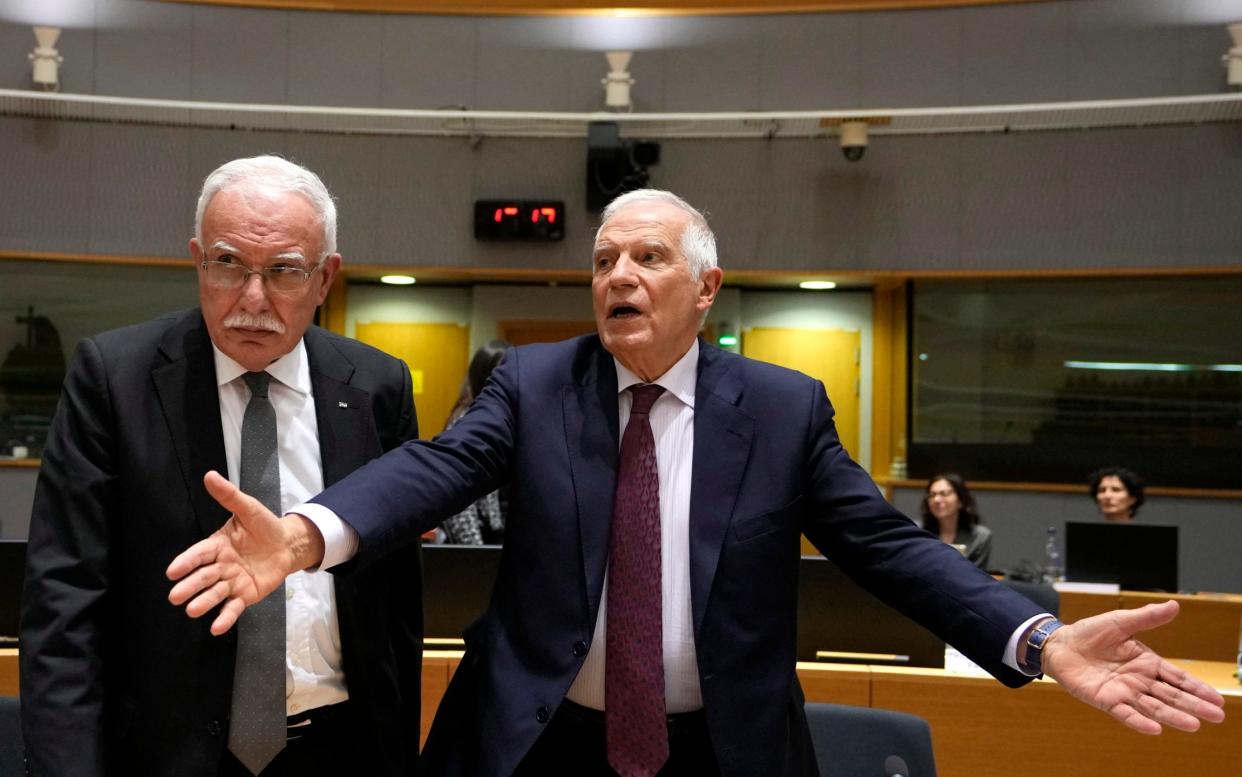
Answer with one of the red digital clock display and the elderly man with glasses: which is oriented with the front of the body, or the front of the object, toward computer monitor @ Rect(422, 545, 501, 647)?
the red digital clock display

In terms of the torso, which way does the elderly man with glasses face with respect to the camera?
toward the camera

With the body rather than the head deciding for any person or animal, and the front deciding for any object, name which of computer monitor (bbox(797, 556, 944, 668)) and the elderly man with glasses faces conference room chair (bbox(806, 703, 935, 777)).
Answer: the computer monitor

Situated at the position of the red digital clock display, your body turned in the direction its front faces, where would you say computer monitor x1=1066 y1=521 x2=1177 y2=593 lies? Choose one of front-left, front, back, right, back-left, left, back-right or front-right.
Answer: front-left

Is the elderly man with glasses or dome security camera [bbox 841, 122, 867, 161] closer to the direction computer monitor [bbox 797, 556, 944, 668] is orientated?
the elderly man with glasses

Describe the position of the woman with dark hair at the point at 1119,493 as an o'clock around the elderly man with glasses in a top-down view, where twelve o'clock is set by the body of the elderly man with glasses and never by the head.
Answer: The woman with dark hair is roughly at 8 o'clock from the elderly man with glasses.

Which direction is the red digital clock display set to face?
toward the camera

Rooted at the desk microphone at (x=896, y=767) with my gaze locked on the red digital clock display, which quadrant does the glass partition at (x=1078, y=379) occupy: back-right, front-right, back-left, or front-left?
front-right

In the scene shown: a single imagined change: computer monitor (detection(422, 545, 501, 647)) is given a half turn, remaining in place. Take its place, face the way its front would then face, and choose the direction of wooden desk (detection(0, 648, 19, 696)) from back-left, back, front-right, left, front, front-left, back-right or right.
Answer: right
